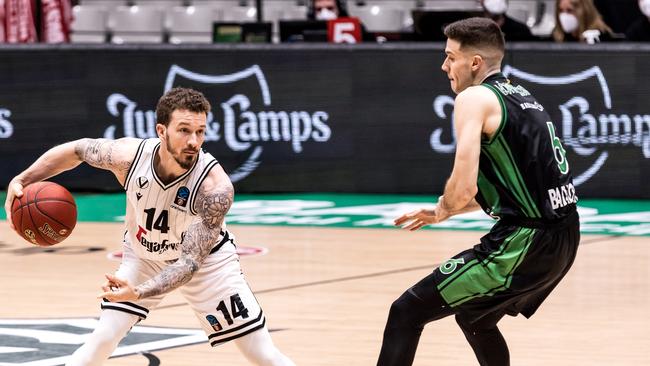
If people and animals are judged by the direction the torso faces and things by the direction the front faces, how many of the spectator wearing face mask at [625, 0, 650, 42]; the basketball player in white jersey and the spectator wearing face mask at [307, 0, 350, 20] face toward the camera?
3

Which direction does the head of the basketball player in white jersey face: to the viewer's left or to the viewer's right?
to the viewer's right

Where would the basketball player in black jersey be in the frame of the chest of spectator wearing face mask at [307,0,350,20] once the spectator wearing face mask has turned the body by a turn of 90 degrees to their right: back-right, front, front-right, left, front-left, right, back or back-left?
left

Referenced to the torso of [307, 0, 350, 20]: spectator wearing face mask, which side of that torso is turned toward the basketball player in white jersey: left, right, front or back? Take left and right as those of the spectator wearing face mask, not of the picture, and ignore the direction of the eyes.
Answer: front

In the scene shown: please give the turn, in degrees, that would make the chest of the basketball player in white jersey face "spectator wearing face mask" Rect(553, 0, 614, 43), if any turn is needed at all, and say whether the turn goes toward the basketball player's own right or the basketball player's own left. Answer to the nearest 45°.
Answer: approximately 135° to the basketball player's own left

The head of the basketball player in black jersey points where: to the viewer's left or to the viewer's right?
to the viewer's left

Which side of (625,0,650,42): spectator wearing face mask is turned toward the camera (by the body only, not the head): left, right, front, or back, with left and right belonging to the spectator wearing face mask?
front

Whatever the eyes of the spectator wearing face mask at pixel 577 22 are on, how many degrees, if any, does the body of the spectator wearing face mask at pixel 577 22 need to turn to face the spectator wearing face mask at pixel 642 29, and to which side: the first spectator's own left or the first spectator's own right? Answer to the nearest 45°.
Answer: approximately 135° to the first spectator's own left

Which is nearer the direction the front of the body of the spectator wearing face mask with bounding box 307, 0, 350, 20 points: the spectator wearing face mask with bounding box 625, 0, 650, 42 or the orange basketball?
the orange basketball

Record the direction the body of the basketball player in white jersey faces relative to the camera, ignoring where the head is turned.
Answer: toward the camera

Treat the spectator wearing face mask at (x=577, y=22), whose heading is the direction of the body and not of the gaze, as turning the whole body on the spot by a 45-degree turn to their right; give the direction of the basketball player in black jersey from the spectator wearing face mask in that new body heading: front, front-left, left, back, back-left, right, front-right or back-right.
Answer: left

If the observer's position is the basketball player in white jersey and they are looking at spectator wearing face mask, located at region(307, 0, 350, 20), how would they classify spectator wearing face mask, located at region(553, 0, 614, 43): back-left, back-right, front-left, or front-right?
front-right

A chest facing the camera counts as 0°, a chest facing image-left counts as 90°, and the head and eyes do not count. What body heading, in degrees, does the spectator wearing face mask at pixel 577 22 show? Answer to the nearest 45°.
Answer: approximately 45°
